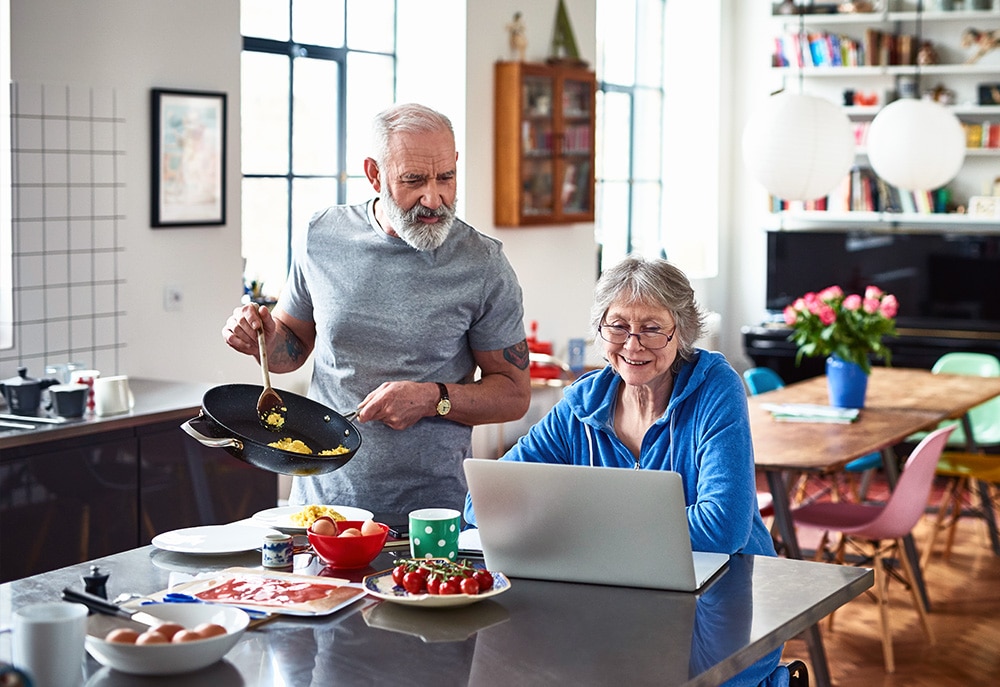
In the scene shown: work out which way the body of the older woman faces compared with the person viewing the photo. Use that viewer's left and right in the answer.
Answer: facing the viewer and to the left of the viewer

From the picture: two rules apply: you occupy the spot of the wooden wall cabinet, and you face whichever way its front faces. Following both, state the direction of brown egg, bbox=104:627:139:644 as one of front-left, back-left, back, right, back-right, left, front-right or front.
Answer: front-right

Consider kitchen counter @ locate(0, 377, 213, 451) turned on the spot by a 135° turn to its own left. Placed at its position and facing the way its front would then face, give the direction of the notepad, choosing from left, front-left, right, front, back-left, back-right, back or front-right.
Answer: right

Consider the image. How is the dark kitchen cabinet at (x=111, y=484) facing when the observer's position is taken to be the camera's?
facing the viewer and to the right of the viewer

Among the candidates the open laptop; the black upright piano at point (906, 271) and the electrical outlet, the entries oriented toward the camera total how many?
2

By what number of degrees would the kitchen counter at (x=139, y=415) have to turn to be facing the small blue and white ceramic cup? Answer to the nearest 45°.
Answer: approximately 45° to its right

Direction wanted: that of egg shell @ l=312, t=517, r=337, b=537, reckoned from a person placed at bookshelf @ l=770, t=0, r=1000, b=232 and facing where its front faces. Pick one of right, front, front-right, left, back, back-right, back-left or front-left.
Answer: front

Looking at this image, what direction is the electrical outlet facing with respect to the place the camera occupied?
facing the viewer

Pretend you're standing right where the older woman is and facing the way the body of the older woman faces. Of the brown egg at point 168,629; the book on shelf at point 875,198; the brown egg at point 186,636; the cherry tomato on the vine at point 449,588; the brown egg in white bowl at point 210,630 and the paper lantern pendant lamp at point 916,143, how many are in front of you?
4

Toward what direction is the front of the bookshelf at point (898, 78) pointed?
toward the camera

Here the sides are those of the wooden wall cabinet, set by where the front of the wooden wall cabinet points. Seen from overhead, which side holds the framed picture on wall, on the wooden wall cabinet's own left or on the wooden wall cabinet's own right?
on the wooden wall cabinet's own right

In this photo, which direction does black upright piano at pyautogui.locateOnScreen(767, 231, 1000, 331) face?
toward the camera

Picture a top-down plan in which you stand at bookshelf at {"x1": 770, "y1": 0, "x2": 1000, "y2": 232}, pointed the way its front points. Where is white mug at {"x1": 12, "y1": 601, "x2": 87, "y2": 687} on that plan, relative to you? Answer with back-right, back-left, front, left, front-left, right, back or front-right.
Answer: front

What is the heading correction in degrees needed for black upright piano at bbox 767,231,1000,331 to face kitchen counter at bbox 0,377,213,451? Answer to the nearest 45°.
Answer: approximately 45° to its right
